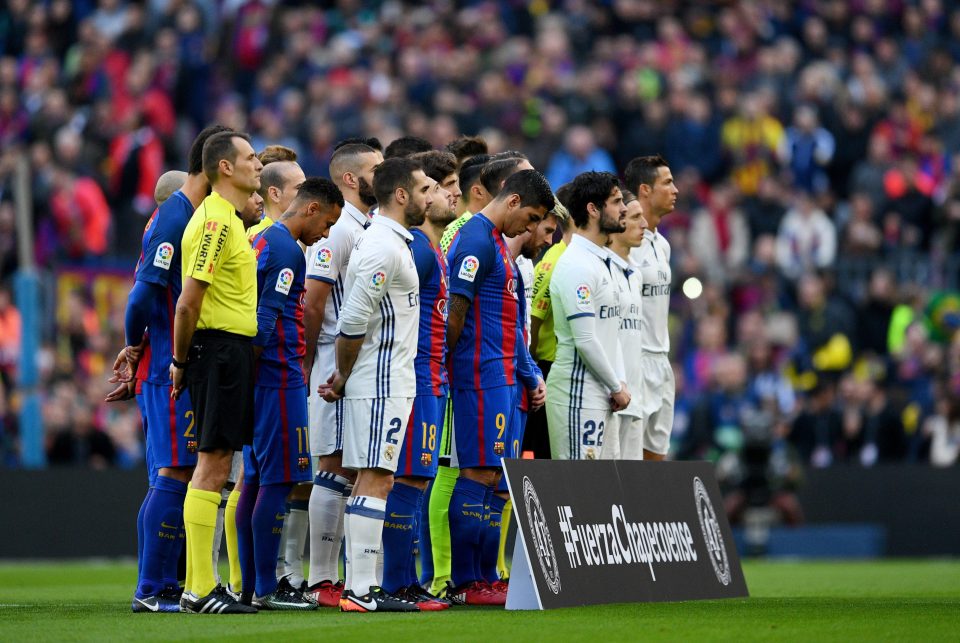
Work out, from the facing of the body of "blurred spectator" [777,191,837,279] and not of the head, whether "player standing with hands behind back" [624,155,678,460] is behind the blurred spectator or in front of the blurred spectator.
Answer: in front

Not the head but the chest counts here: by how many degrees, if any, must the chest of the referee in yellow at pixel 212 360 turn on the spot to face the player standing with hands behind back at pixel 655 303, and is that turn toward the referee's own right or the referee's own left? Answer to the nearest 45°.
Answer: approximately 45° to the referee's own left

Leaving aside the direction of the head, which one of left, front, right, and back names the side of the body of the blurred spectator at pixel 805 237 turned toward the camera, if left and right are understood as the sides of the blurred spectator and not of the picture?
front
